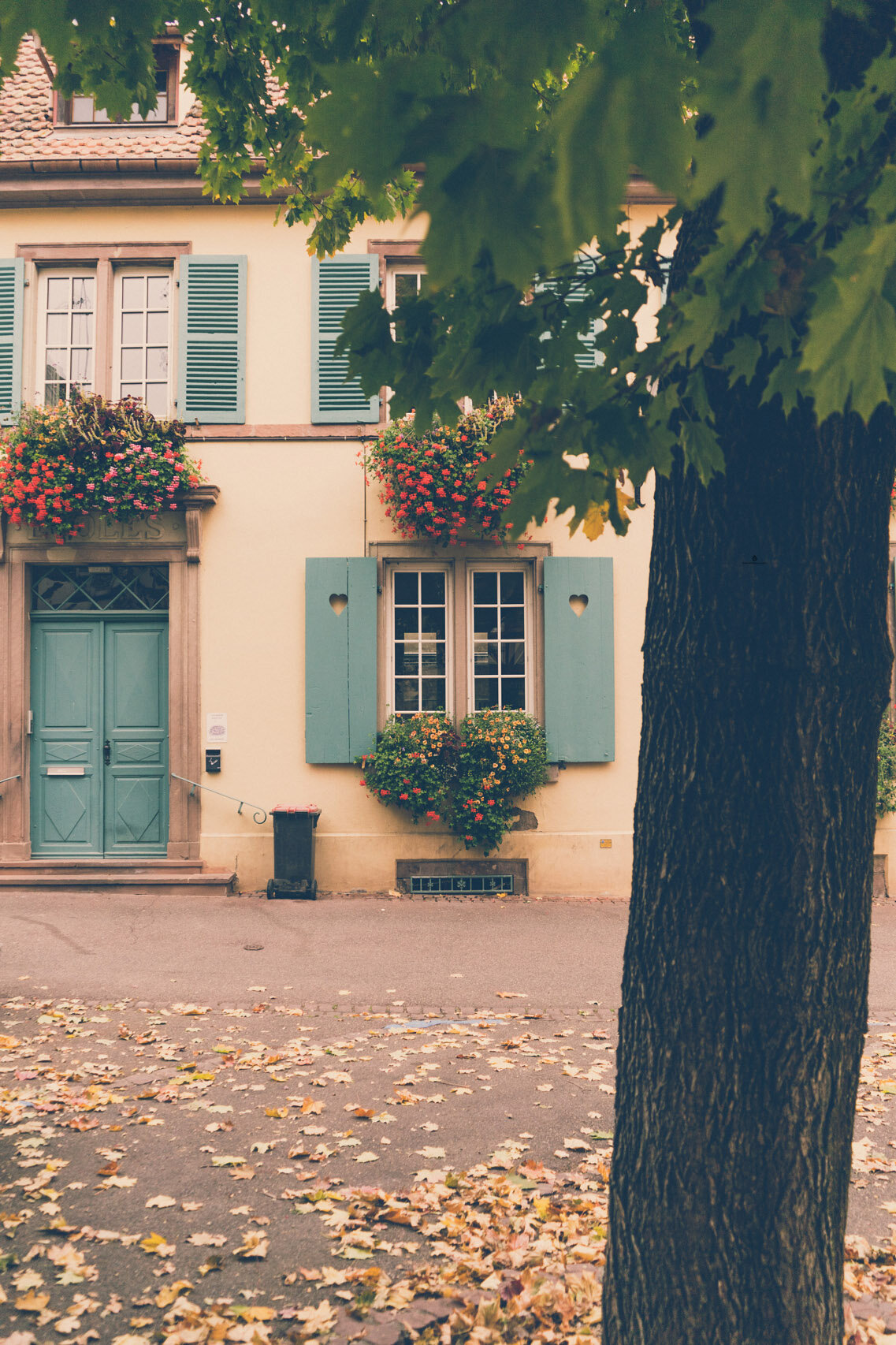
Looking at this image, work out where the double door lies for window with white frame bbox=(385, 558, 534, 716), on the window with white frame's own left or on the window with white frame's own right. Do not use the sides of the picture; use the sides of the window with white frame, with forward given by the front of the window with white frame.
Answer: on the window with white frame's own right

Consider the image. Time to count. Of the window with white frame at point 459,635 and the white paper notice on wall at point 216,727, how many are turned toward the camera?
2

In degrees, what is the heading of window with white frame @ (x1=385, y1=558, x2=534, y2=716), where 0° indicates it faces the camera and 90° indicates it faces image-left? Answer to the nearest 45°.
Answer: approximately 0°

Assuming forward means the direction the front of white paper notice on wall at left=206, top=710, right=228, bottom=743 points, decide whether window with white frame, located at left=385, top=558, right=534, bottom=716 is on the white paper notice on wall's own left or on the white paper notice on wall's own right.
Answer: on the white paper notice on wall's own left

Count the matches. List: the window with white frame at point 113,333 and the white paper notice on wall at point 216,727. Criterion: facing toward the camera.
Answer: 2

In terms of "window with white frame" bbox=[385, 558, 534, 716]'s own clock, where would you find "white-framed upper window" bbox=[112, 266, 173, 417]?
The white-framed upper window is roughly at 3 o'clock from the window with white frame.

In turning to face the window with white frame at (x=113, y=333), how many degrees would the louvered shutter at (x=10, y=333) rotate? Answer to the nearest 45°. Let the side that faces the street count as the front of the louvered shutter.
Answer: approximately 90° to its left
